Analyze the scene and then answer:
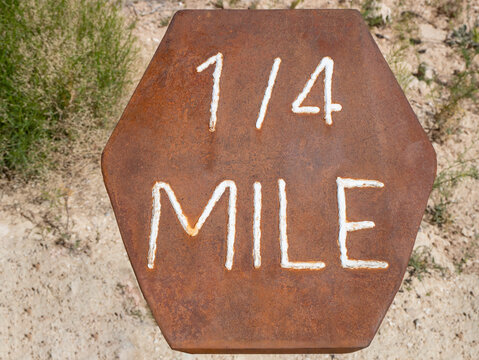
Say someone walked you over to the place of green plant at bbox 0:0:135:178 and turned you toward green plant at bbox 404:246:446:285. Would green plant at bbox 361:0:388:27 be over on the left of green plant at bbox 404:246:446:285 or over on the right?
left

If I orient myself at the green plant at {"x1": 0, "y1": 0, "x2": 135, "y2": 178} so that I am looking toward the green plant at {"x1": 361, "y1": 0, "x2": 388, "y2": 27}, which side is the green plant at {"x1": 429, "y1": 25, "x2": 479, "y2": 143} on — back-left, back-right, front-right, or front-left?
front-right

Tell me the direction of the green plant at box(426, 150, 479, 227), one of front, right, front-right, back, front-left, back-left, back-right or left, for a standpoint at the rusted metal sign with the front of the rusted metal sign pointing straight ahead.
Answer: back-left

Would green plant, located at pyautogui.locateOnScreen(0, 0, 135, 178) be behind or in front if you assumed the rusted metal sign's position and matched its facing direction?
behind

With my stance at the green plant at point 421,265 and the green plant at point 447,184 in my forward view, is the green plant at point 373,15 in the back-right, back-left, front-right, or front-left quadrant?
front-left

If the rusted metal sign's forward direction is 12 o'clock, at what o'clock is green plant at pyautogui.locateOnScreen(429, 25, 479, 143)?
The green plant is roughly at 7 o'clock from the rusted metal sign.

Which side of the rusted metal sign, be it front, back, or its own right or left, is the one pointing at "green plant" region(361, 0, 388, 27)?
back

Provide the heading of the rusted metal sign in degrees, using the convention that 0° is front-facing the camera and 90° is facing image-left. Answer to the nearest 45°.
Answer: approximately 0°

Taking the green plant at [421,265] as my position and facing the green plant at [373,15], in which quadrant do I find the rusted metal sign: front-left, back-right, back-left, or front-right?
back-left

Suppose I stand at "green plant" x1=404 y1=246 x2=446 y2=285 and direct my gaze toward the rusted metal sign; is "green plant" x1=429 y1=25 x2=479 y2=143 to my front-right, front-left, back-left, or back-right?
back-right

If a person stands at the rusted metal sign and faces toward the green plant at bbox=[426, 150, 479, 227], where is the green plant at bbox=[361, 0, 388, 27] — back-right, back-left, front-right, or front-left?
front-left
